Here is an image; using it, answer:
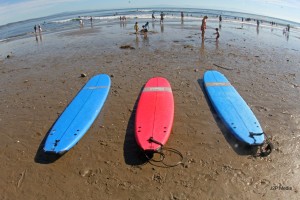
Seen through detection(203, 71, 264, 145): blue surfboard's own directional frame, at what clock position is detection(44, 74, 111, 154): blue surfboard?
detection(44, 74, 111, 154): blue surfboard is roughly at 10 o'clock from detection(203, 71, 264, 145): blue surfboard.

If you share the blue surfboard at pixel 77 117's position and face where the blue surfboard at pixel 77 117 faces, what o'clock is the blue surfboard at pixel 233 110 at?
the blue surfboard at pixel 233 110 is roughly at 2 o'clock from the blue surfboard at pixel 77 117.

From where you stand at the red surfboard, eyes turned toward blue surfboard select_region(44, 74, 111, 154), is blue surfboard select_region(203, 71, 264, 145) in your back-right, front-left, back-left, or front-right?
back-right

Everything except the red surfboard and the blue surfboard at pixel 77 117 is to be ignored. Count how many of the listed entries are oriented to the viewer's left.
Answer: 0

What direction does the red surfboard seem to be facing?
away from the camera

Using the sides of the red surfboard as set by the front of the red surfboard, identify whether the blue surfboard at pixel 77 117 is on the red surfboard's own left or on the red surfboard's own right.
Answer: on the red surfboard's own left

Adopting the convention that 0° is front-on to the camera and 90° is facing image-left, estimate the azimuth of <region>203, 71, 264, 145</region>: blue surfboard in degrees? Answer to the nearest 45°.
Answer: approximately 135°

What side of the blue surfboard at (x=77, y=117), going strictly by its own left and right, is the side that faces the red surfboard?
right

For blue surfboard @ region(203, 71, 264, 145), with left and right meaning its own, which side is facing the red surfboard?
left

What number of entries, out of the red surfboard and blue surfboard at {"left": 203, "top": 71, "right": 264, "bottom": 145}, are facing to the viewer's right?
0

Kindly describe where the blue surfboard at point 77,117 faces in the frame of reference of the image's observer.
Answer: facing away from the viewer and to the right of the viewer
